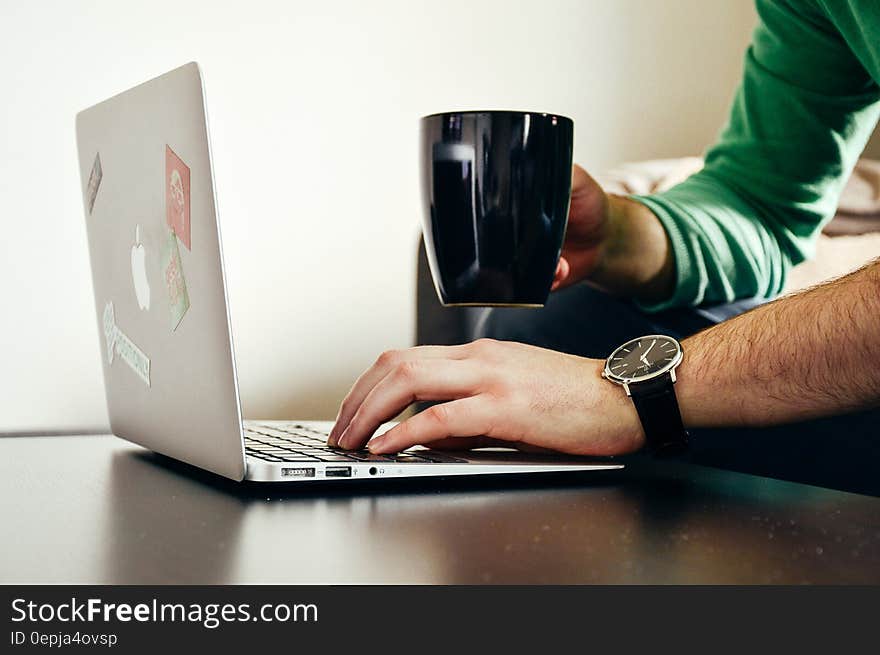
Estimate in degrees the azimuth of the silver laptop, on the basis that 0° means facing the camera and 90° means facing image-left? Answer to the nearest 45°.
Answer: approximately 270°
